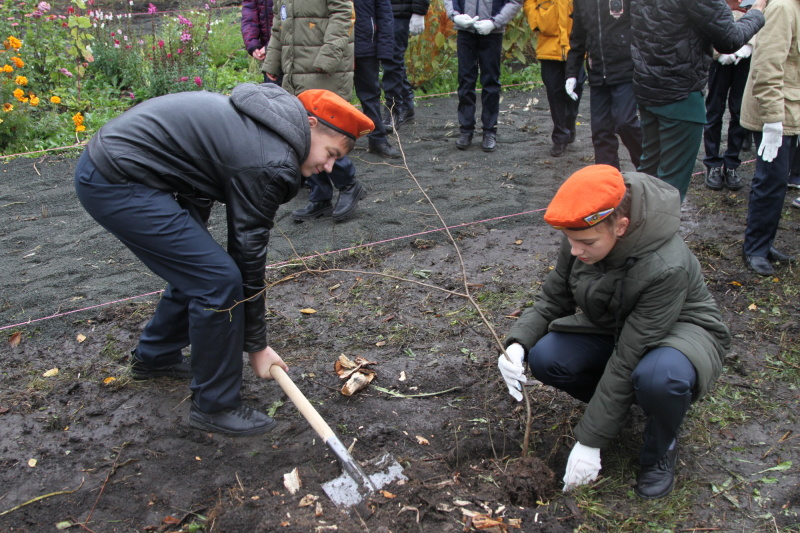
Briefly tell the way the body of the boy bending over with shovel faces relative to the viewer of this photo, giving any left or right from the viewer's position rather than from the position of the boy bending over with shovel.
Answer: facing to the right of the viewer

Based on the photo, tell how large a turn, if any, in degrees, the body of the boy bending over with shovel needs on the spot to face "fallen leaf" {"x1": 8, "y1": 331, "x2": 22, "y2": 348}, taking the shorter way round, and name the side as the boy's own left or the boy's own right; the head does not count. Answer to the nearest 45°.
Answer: approximately 135° to the boy's own left
